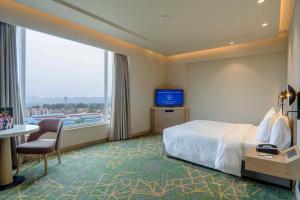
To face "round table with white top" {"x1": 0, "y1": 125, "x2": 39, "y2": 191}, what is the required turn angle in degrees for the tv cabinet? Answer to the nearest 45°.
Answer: approximately 45° to its right

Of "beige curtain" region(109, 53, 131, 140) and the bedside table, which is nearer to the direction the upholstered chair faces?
the bedside table

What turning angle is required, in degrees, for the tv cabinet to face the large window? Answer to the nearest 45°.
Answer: approximately 45° to its right

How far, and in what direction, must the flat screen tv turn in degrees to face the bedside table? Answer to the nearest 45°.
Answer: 0° — it already faces it
